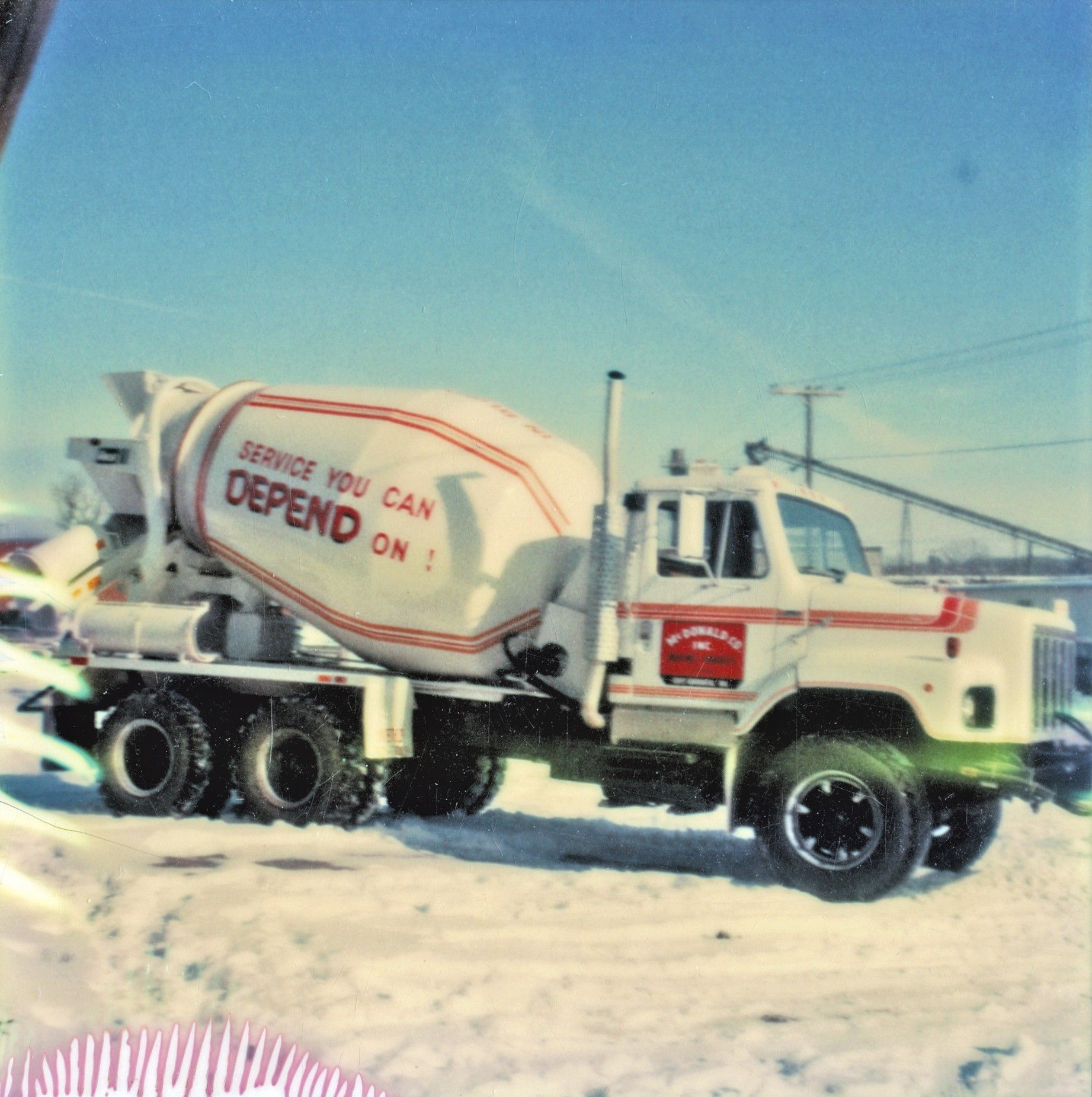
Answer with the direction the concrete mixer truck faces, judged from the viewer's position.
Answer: facing the viewer and to the right of the viewer
